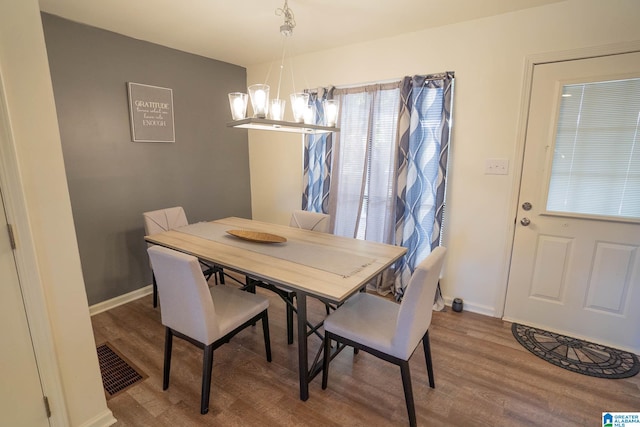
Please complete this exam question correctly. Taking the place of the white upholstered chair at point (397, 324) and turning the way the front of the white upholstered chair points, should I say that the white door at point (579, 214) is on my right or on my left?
on my right

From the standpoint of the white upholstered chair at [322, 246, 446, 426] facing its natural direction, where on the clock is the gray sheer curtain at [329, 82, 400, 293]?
The gray sheer curtain is roughly at 1 o'clock from the white upholstered chair.

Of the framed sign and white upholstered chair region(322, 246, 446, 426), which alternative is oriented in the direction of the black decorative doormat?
the framed sign

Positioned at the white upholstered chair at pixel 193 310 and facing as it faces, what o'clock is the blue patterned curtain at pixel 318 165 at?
The blue patterned curtain is roughly at 12 o'clock from the white upholstered chair.

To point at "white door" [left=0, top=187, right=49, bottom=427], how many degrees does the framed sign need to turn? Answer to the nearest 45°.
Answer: approximately 45° to its right

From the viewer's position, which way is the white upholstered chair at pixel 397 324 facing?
facing away from the viewer and to the left of the viewer

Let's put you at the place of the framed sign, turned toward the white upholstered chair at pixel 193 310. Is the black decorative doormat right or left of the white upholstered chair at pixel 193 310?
left

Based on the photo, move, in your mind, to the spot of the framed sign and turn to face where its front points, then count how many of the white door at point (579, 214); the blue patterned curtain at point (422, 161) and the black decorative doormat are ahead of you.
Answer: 3

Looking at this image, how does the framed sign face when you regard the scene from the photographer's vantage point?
facing the viewer and to the right of the viewer

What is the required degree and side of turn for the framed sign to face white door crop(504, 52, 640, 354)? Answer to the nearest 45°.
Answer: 0° — it already faces it

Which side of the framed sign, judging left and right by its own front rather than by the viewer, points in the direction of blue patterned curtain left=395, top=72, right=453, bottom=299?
front

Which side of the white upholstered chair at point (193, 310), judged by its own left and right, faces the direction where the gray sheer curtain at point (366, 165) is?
front

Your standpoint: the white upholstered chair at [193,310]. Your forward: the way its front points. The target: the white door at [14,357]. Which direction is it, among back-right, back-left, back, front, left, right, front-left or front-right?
back-left

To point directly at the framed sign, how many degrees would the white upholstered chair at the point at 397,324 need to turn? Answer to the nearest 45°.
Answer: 0° — it already faces it

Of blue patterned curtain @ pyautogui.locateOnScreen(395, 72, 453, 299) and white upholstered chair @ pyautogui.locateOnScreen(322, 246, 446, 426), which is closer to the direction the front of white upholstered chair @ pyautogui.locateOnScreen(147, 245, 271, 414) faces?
the blue patterned curtain

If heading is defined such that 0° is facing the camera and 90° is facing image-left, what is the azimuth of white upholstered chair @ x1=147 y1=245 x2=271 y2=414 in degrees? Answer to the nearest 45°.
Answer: approximately 225°

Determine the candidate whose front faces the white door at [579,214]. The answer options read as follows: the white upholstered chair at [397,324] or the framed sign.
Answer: the framed sign

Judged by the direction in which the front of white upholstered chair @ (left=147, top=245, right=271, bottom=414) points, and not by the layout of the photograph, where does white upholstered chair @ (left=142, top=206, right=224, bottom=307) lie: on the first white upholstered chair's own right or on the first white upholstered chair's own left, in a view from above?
on the first white upholstered chair's own left

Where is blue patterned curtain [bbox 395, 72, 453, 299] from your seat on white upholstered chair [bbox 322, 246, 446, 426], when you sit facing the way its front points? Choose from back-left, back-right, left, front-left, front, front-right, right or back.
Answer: front-right

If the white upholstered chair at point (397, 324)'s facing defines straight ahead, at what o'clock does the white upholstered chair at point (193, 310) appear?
the white upholstered chair at point (193, 310) is roughly at 10 o'clock from the white upholstered chair at point (397, 324).
